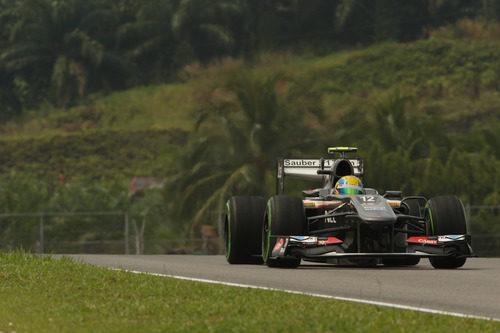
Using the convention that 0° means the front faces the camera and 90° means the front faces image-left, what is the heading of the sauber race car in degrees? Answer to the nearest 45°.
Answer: approximately 0°

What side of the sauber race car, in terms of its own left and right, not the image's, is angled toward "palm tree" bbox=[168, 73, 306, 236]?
back

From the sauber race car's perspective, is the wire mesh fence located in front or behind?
behind
